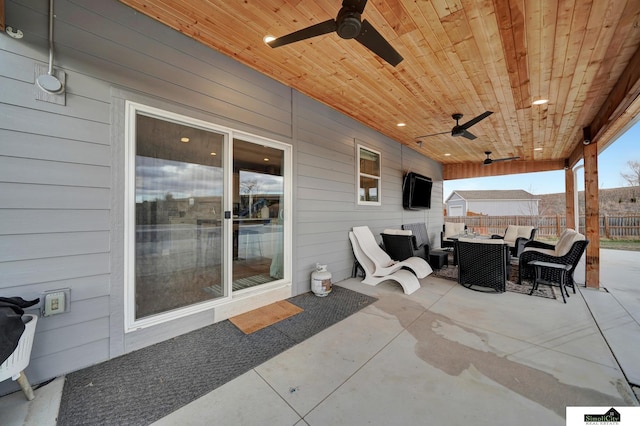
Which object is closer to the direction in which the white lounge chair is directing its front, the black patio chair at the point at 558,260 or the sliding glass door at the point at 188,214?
the black patio chair

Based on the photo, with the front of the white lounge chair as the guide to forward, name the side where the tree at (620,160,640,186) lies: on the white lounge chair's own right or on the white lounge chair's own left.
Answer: on the white lounge chair's own left

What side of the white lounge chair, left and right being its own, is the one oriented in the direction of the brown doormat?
right

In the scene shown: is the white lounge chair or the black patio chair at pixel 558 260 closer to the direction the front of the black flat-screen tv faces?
the black patio chair

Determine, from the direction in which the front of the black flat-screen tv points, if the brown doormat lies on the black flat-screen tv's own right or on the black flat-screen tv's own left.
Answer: on the black flat-screen tv's own right

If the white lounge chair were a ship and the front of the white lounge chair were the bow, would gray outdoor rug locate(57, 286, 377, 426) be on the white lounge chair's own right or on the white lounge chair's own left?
on the white lounge chair's own right

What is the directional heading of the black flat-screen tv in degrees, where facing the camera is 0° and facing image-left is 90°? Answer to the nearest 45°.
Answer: approximately 315°

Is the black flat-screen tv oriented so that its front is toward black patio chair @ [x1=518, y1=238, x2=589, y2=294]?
yes

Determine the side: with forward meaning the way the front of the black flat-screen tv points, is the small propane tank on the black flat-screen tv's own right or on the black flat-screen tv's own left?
on the black flat-screen tv's own right
